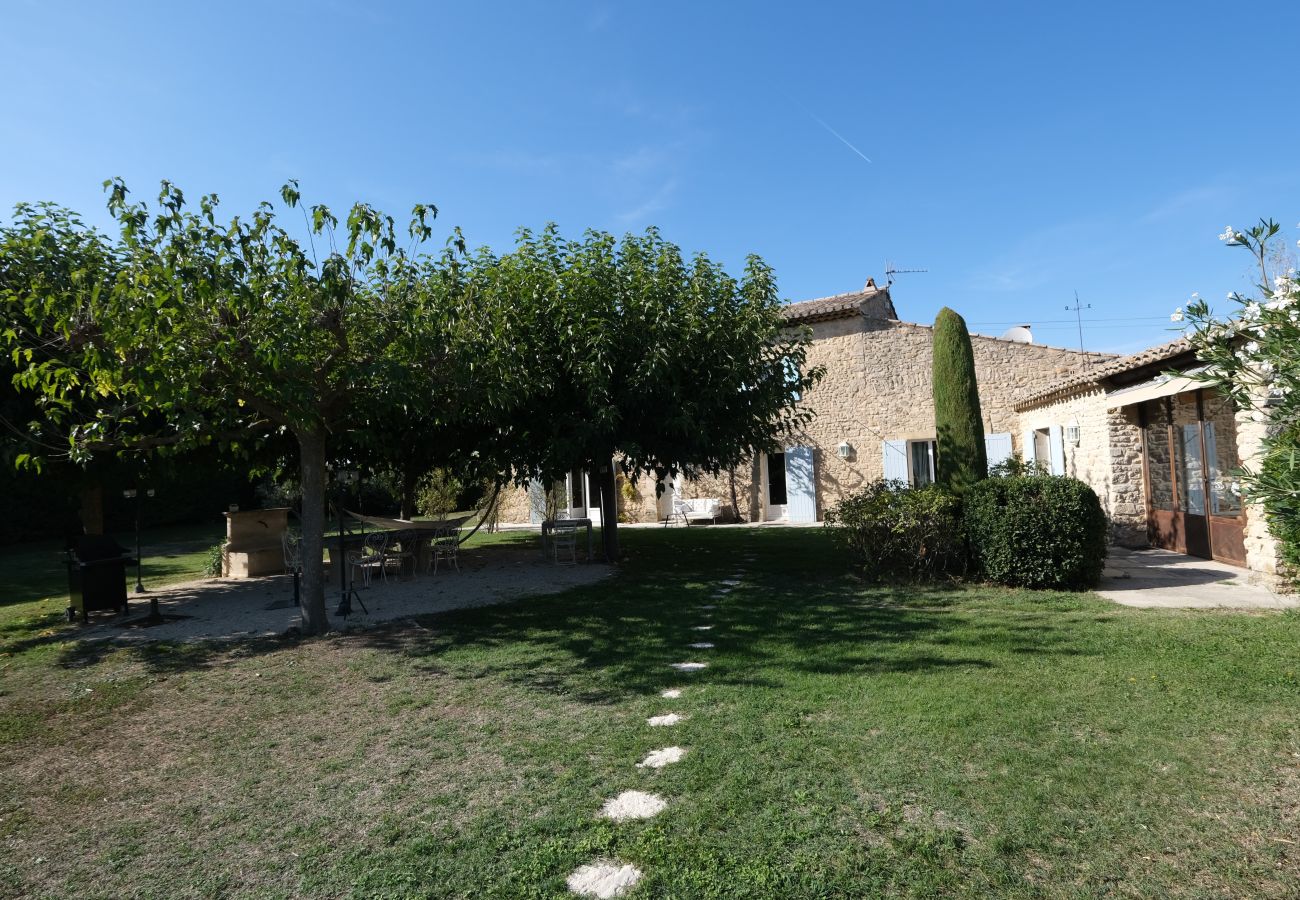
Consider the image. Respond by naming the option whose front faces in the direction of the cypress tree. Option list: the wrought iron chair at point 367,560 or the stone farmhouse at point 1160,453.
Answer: the stone farmhouse

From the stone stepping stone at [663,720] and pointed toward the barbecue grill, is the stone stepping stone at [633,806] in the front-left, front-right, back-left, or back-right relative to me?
back-left

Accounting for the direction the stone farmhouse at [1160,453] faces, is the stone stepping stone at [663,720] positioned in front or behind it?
in front

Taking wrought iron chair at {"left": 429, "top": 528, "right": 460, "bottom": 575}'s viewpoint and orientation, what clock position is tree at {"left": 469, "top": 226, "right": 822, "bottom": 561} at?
The tree is roughly at 6 o'clock from the wrought iron chair.

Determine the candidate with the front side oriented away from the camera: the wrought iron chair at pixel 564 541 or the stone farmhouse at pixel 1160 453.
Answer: the wrought iron chair

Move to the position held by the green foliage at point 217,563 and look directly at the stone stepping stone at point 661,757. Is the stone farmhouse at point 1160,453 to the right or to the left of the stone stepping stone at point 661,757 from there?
left

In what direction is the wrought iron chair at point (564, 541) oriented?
away from the camera

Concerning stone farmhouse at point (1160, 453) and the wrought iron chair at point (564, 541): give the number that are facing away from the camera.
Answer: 1

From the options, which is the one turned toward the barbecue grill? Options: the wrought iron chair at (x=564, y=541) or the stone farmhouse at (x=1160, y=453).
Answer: the stone farmhouse

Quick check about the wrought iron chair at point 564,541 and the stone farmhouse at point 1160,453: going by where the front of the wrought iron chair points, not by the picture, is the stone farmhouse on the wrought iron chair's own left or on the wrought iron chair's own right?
on the wrought iron chair's own right

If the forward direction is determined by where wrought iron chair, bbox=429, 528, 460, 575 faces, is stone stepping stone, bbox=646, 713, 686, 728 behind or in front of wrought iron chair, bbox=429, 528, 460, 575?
behind

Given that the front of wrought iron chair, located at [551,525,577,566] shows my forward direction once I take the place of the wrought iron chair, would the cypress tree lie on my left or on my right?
on my right

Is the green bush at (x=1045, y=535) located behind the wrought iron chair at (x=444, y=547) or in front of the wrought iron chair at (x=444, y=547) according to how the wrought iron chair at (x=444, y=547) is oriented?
behind
